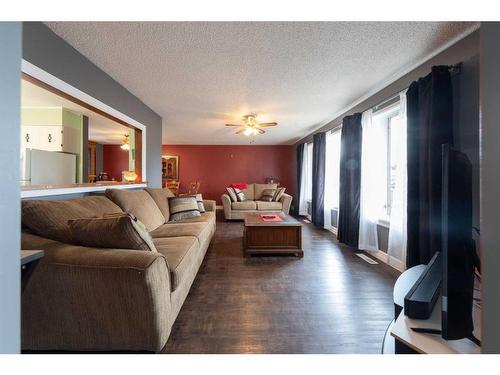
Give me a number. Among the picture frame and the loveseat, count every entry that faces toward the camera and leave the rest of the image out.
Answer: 2

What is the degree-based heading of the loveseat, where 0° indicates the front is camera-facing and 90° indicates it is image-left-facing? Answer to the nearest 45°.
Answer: approximately 0°

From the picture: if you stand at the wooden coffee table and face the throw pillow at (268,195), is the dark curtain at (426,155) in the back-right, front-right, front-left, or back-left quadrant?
back-right

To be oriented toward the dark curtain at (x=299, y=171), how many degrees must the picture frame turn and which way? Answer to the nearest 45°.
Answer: approximately 45° to its left

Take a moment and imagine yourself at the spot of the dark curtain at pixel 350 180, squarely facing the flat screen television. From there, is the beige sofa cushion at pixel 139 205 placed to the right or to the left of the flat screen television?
right

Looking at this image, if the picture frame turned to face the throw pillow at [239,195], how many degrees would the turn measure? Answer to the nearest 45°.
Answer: approximately 45° to its left

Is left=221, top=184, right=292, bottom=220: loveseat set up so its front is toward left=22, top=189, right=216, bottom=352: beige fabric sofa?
yes

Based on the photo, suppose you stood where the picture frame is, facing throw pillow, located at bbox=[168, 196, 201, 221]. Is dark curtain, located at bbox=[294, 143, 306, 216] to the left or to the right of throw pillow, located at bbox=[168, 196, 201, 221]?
left

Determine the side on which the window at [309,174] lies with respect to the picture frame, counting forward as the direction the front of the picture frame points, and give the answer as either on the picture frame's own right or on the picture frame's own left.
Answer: on the picture frame's own left
